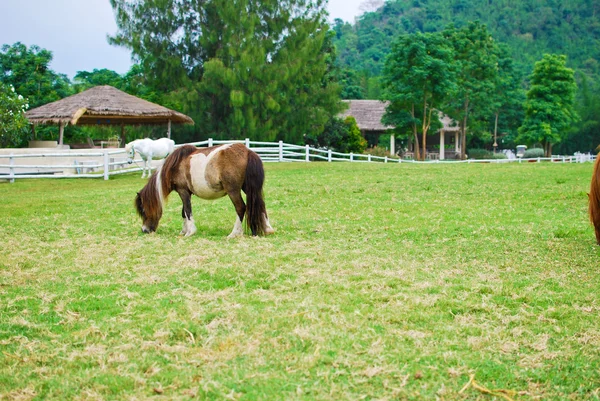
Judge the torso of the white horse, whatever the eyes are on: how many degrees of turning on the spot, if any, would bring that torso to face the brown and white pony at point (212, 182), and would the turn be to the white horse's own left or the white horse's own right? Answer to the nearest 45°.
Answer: approximately 90° to the white horse's own left

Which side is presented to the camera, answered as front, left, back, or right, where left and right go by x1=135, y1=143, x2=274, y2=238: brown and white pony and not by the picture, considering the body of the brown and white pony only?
left

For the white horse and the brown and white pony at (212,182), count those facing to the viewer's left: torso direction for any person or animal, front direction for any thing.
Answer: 2

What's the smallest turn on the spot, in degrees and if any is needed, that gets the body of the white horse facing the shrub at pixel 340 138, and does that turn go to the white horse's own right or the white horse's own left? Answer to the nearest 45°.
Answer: approximately 135° to the white horse's own right

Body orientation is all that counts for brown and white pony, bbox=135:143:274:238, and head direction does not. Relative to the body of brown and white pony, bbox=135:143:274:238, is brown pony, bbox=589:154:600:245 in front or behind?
behind

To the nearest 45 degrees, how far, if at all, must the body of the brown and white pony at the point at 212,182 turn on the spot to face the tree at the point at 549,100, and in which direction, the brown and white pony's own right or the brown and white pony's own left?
approximately 135° to the brown and white pony's own right

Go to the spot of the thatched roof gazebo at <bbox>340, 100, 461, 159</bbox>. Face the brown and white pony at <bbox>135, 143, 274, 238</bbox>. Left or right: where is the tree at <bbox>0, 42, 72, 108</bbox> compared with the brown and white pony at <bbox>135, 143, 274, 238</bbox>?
right

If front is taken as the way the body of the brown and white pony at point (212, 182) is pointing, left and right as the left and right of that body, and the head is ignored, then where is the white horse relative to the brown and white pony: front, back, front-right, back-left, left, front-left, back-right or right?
right

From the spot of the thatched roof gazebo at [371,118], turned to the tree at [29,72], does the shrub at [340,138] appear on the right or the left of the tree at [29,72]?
left

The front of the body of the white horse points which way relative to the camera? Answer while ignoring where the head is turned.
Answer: to the viewer's left

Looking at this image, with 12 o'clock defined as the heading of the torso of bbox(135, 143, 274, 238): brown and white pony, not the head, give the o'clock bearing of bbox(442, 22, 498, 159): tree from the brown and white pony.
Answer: The tree is roughly at 4 o'clock from the brown and white pony.
